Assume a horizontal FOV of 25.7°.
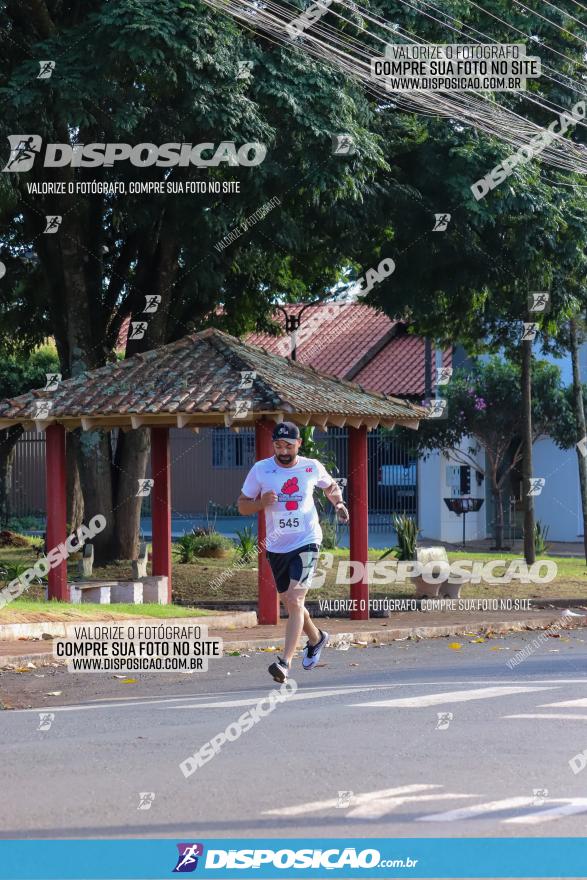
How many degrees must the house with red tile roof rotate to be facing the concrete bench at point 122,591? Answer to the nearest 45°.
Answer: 0° — it already faces it

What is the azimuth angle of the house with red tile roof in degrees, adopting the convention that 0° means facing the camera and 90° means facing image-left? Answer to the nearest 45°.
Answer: approximately 0°

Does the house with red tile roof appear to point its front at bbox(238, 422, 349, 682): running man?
yes

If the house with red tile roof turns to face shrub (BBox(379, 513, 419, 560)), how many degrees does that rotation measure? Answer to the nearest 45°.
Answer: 0° — it already faces it
